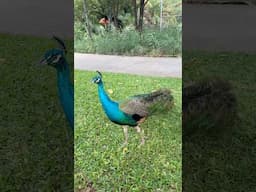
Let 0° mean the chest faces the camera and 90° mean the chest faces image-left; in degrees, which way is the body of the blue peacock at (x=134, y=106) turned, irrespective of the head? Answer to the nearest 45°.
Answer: approximately 90°
